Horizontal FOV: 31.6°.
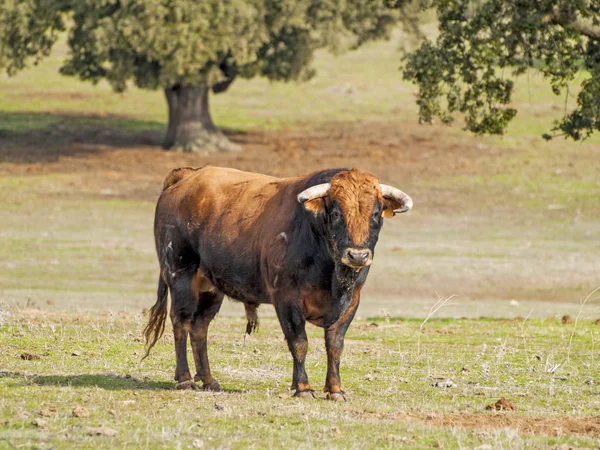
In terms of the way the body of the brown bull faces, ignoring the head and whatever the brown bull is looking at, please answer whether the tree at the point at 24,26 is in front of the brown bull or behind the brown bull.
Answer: behind

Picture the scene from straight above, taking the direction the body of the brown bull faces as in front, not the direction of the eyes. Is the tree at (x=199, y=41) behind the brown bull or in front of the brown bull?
behind

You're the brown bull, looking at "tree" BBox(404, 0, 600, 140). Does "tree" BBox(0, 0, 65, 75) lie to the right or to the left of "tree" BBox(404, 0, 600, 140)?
left
